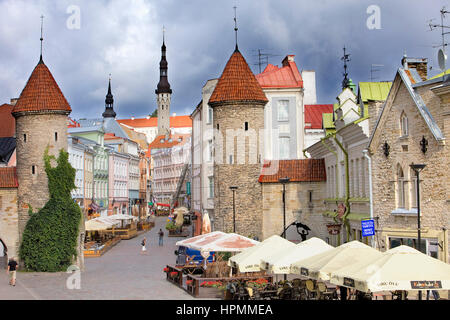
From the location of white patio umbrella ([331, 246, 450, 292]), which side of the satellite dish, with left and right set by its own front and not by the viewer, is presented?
left

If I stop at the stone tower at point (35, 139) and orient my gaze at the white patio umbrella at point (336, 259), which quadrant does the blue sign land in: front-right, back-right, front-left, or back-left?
front-left

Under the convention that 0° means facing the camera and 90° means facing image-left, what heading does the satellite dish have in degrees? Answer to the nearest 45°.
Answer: approximately 90°

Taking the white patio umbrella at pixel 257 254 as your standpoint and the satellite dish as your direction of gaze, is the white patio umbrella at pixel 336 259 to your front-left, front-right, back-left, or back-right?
front-right

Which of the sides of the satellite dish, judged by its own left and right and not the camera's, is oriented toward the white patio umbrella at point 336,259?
left

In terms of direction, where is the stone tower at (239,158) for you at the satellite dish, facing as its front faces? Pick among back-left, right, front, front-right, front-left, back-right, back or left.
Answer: front-right
